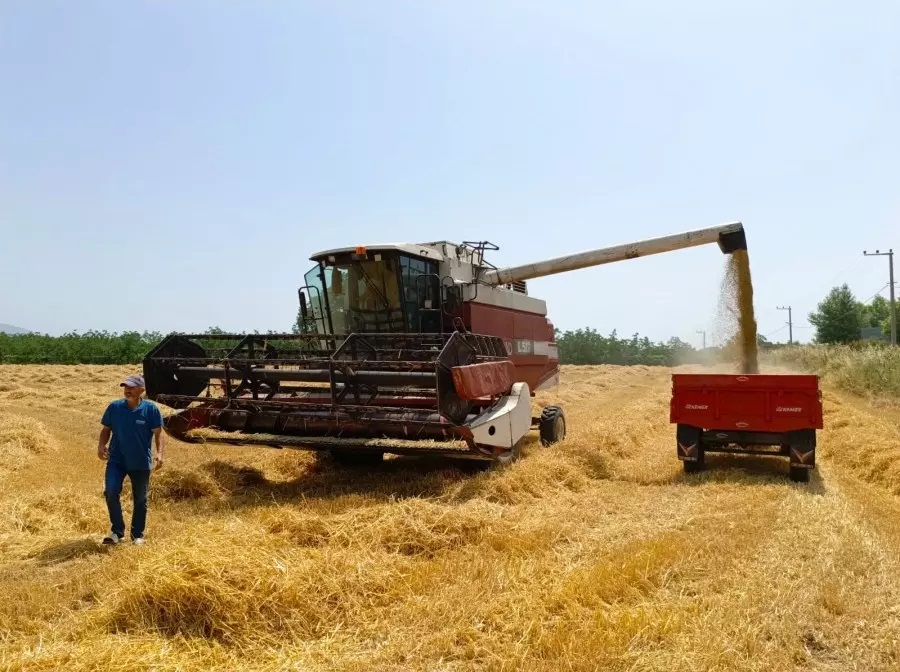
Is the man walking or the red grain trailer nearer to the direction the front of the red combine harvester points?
the man walking

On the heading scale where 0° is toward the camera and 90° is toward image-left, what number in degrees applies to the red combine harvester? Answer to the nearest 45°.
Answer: approximately 45°

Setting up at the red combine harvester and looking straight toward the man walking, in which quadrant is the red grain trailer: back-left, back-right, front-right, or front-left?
back-left

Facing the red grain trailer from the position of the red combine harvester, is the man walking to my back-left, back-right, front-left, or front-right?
back-right

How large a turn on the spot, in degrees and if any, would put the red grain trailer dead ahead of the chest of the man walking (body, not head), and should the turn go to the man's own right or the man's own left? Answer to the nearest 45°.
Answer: approximately 90° to the man's own left

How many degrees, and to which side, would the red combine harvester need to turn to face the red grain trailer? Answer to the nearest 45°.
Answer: approximately 135° to its left

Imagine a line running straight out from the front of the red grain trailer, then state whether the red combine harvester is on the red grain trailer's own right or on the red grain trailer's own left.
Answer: on the red grain trailer's own left

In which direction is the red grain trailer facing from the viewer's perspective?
away from the camera

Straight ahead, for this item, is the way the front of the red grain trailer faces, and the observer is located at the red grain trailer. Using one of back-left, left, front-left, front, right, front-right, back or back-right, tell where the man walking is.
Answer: back-left

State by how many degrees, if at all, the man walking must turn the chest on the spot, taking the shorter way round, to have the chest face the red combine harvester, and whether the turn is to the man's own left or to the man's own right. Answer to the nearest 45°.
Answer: approximately 135° to the man's own left

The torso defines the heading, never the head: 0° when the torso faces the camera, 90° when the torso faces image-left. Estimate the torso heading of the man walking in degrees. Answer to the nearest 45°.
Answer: approximately 0°
